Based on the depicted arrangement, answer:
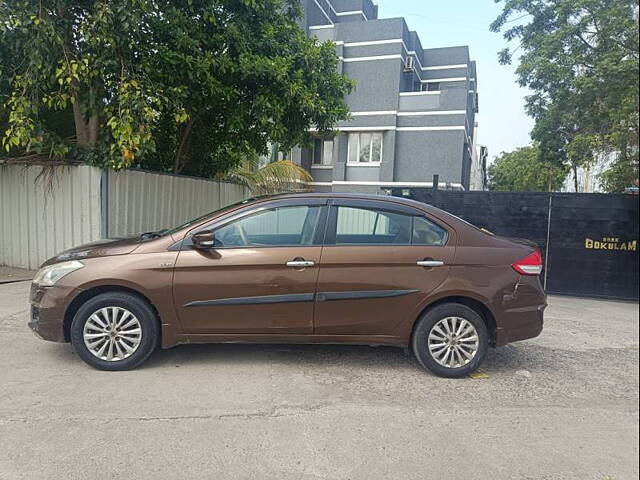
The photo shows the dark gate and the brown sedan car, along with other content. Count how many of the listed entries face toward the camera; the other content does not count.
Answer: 1

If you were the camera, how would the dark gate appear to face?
facing the viewer

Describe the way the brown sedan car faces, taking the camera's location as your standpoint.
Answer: facing to the left of the viewer

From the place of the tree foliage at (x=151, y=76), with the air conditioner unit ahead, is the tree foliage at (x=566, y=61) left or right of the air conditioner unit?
right

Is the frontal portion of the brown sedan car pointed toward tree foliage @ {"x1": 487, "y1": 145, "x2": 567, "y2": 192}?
no

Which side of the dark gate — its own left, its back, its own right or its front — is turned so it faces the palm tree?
right

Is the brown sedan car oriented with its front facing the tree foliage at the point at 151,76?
no

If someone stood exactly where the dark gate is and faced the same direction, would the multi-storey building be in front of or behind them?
behind

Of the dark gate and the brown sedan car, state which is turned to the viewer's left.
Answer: the brown sedan car

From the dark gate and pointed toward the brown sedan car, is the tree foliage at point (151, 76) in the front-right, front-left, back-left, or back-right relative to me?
front-right

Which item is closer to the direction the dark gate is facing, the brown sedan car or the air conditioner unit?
the brown sedan car

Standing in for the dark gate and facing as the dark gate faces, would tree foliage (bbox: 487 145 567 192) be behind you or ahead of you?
behind
